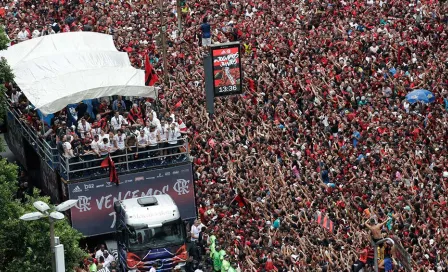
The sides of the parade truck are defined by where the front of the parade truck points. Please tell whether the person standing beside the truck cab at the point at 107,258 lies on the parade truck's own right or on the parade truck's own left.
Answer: on the parade truck's own right

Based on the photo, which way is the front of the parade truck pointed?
toward the camera

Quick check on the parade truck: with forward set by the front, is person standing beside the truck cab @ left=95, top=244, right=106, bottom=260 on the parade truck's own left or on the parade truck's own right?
on the parade truck's own right
